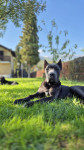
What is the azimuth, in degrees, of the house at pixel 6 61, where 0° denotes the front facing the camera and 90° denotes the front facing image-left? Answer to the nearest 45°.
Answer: approximately 0°

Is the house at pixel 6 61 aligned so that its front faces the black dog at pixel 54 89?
yes

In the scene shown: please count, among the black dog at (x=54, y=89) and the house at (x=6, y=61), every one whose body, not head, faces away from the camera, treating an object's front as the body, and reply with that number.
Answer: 0

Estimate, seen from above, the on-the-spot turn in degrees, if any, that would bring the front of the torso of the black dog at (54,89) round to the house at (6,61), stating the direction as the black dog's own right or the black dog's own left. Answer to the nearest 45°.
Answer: approximately 135° to the black dog's own right
